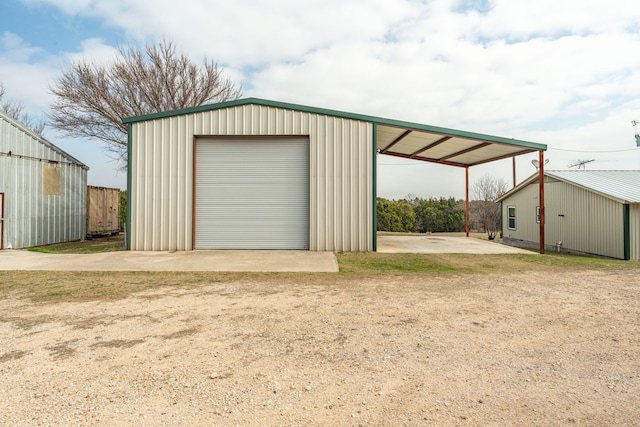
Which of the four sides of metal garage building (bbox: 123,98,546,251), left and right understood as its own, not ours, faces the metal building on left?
right

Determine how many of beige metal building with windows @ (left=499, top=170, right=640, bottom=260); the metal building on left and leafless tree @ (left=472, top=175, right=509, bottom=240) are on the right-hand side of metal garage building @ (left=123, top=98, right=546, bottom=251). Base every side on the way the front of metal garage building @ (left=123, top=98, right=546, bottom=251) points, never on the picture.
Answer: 1

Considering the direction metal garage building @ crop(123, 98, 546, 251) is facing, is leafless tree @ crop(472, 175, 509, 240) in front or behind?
behind

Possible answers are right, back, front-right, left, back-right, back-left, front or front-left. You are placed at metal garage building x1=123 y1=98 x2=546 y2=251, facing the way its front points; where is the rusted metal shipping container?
back-right

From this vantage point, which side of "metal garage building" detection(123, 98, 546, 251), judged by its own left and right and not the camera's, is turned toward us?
front

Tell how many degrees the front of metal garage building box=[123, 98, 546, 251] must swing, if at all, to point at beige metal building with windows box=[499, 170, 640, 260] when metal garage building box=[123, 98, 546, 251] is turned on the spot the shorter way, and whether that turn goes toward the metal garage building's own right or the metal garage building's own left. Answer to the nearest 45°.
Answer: approximately 90° to the metal garage building's own left

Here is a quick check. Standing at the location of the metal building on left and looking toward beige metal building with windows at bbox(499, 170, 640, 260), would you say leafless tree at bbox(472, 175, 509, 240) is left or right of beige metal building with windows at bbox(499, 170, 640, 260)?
left
